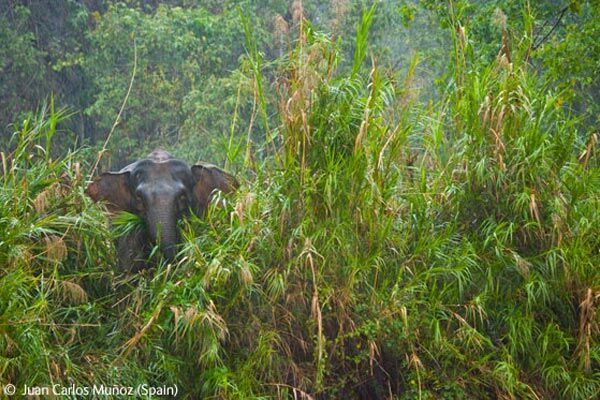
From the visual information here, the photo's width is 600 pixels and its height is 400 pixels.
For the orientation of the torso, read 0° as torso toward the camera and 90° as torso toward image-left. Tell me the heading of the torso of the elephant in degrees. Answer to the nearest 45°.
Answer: approximately 0°
